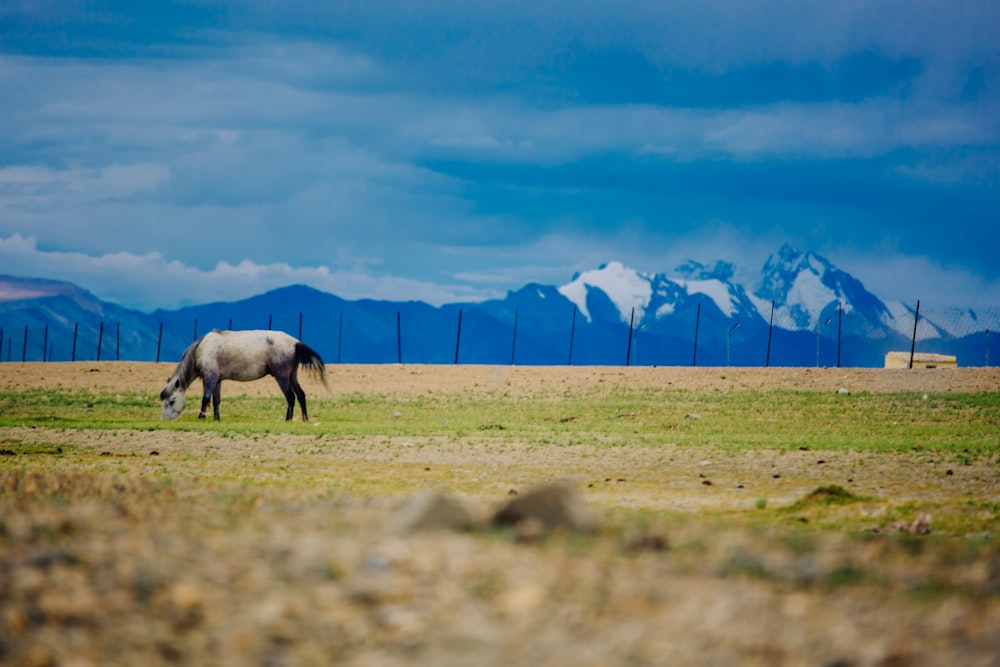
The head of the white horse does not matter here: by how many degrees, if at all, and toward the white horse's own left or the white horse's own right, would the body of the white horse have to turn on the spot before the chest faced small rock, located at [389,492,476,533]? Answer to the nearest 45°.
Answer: approximately 90° to the white horse's own left

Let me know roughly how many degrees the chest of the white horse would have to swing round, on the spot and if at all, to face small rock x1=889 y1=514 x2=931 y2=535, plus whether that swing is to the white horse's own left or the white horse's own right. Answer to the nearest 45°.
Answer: approximately 90° to the white horse's own left

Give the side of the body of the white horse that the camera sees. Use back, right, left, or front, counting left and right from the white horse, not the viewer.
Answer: left

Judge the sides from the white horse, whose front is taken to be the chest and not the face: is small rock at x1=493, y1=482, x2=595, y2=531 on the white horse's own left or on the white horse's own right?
on the white horse's own left
